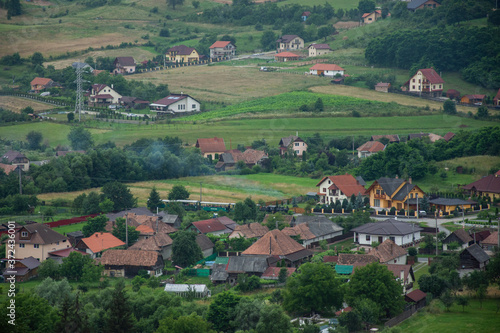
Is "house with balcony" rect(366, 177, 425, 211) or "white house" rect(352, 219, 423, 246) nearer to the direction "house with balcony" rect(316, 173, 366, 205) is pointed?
the white house

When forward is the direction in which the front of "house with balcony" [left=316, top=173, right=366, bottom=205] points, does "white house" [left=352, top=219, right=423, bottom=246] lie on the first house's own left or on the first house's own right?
on the first house's own left

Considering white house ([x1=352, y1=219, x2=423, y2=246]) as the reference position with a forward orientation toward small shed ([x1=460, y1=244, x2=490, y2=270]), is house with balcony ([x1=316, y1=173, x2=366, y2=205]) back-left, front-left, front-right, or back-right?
back-left

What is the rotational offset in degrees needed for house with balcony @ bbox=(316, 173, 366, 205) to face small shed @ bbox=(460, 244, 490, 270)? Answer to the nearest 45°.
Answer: approximately 90° to its left

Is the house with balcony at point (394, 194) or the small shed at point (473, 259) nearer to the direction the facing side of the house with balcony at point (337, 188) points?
the small shed

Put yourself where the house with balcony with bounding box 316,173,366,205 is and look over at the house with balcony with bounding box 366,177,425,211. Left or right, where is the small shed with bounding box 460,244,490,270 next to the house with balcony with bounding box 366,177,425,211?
right

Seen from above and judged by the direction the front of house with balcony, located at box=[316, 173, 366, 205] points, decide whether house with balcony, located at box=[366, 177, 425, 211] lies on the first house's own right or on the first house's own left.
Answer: on the first house's own left
